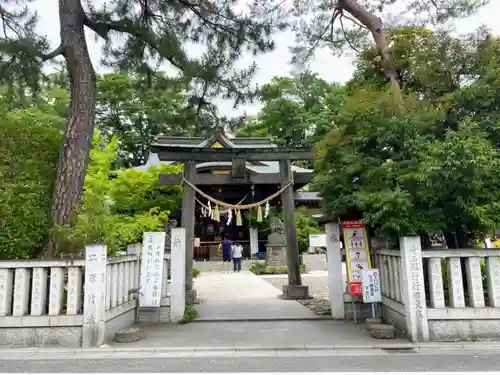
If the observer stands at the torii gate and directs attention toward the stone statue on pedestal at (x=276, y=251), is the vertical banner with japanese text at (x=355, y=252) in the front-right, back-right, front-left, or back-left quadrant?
back-right

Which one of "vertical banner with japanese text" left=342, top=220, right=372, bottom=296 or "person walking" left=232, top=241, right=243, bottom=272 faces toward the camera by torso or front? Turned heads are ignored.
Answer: the vertical banner with japanese text

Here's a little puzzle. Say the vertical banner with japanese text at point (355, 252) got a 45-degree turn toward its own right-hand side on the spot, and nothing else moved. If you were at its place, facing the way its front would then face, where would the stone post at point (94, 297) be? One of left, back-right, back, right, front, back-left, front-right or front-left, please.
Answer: front

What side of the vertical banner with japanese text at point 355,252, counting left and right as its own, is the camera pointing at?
front

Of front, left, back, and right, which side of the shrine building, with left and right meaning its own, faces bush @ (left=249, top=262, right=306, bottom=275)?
front

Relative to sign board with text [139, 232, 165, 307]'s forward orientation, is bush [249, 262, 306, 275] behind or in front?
behind

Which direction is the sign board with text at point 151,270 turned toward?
toward the camera

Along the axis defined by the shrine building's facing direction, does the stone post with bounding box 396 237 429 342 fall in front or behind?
in front

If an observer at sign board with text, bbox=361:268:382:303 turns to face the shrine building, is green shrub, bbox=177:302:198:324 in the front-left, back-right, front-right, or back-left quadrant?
front-left

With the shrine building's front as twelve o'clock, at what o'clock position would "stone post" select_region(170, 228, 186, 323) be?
The stone post is roughly at 12 o'clock from the shrine building.

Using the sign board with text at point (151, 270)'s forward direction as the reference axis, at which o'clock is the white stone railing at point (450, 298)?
The white stone railing is roughly at 10 o'clock from the sign board with text.

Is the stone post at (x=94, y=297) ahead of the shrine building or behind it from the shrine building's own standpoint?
ahead
